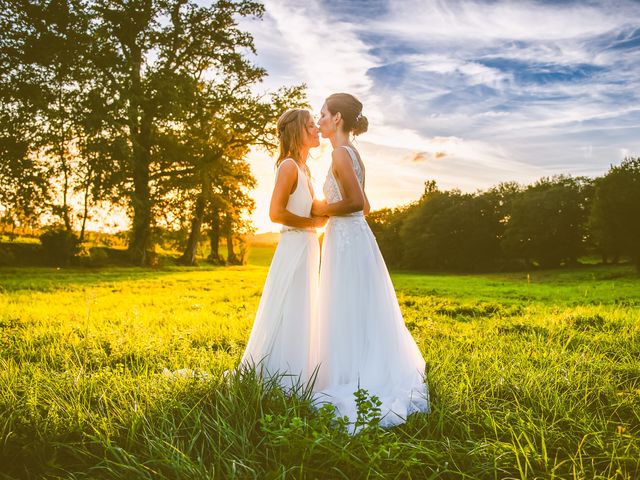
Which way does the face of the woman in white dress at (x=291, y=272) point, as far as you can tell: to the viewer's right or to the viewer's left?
to the viewer's right

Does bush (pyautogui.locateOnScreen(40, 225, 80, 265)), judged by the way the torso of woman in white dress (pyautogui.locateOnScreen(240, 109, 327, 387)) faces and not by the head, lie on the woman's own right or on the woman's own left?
on the woman's own left

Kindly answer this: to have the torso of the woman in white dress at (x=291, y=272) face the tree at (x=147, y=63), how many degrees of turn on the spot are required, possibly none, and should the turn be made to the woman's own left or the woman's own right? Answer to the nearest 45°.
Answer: approximately 90° to the woman's own left

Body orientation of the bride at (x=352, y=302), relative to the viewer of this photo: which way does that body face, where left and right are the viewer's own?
facing to the left of the viewer

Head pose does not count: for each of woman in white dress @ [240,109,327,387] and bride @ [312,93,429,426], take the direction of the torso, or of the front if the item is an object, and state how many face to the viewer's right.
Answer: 1

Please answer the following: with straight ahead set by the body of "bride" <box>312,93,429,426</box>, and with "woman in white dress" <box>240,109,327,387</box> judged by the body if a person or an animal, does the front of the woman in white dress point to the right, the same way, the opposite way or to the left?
the opposite way

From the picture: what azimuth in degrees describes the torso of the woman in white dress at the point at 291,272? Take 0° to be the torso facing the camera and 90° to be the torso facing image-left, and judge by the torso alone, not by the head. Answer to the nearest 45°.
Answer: approximately 270°

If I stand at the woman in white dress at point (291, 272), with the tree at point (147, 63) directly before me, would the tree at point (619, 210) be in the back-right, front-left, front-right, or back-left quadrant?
front-right

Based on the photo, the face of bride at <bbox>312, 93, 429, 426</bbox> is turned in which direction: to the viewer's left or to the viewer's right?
to the viewer's left
